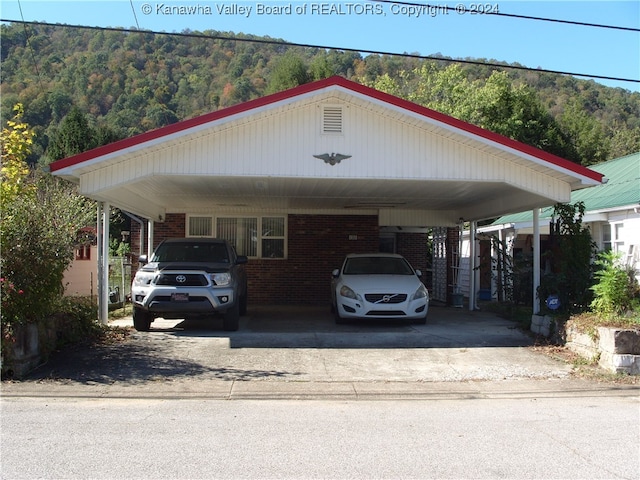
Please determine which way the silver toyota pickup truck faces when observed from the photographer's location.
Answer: facing the viewer

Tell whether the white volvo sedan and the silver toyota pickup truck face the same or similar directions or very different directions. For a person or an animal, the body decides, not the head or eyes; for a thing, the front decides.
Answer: same or similar directions

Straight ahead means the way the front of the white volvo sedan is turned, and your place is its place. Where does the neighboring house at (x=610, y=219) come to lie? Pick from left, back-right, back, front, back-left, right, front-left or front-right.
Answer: back-left

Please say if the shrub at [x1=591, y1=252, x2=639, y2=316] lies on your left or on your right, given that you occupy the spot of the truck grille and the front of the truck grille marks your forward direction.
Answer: on your left

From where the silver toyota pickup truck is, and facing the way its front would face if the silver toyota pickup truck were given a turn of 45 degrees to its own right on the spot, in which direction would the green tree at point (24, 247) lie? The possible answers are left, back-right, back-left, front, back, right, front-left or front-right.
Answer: front

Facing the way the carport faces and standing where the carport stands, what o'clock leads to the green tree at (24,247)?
The green tree is roughly at 2 o'clock from the carport.

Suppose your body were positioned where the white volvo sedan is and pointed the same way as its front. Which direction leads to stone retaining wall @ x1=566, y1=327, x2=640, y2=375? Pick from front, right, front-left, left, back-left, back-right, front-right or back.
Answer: front-left

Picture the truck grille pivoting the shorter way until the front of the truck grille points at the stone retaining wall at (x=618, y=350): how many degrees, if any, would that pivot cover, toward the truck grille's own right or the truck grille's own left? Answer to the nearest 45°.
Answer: approximately 45° to the truck grille's own left

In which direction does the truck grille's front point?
toward the camera

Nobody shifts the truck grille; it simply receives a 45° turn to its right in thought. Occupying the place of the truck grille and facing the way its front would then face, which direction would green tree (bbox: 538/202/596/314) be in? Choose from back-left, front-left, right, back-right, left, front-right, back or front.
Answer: back-left

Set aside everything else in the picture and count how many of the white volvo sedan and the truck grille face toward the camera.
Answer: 2

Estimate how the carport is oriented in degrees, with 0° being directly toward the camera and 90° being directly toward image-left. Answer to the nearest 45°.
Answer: approximately 0°
